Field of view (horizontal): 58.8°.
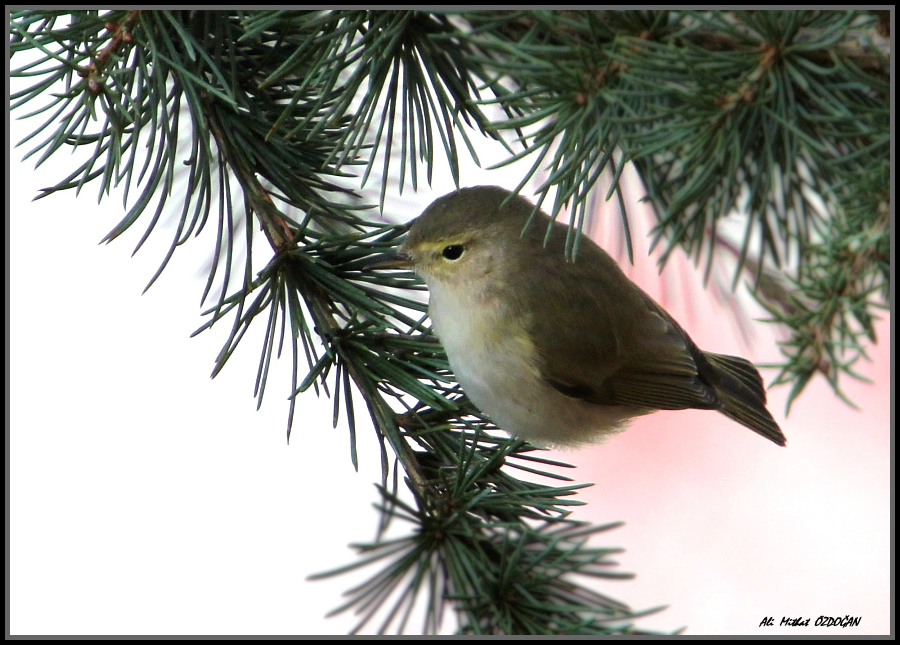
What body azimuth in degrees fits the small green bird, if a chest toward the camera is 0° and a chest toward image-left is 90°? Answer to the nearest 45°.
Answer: approximately 90°
